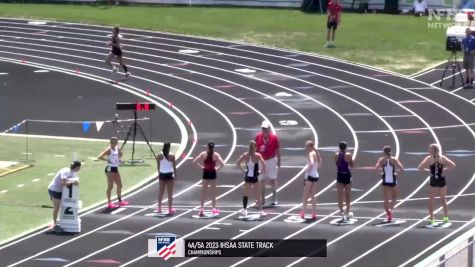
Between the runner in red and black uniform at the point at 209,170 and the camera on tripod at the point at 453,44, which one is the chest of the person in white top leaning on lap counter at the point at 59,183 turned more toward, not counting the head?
the runner in red and black uniform

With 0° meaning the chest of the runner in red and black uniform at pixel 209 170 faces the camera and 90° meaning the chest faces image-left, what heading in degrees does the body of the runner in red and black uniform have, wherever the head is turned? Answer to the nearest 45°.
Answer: approximately 180°

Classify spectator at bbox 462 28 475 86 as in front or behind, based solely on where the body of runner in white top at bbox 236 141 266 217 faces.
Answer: in front

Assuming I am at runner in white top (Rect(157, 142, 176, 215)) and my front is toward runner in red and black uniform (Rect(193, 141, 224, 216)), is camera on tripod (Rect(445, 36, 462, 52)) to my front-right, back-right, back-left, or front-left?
front-left

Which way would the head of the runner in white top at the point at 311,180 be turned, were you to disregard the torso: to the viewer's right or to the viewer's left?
to the viewer's left

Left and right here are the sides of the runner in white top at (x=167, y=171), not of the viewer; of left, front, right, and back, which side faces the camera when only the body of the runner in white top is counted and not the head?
back

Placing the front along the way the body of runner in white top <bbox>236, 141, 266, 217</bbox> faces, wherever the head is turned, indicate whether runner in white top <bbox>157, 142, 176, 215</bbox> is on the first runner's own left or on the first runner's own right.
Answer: on the first runner's own left

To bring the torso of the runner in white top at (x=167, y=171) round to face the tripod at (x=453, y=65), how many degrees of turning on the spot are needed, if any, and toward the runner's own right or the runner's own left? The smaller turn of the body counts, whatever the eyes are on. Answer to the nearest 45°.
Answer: approximately 45° to the runner's own right
